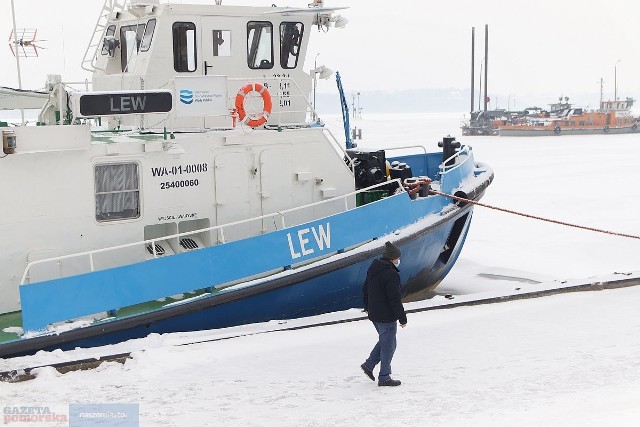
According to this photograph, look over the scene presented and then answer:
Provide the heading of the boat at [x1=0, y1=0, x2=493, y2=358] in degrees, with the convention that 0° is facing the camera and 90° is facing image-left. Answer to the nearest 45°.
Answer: approximately 225°

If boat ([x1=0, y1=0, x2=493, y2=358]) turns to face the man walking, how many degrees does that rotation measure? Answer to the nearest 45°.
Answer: approximately 90° to its right

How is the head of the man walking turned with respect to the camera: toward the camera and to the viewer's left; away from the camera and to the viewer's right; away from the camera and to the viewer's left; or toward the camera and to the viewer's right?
away from the camera and to the viewer's right
